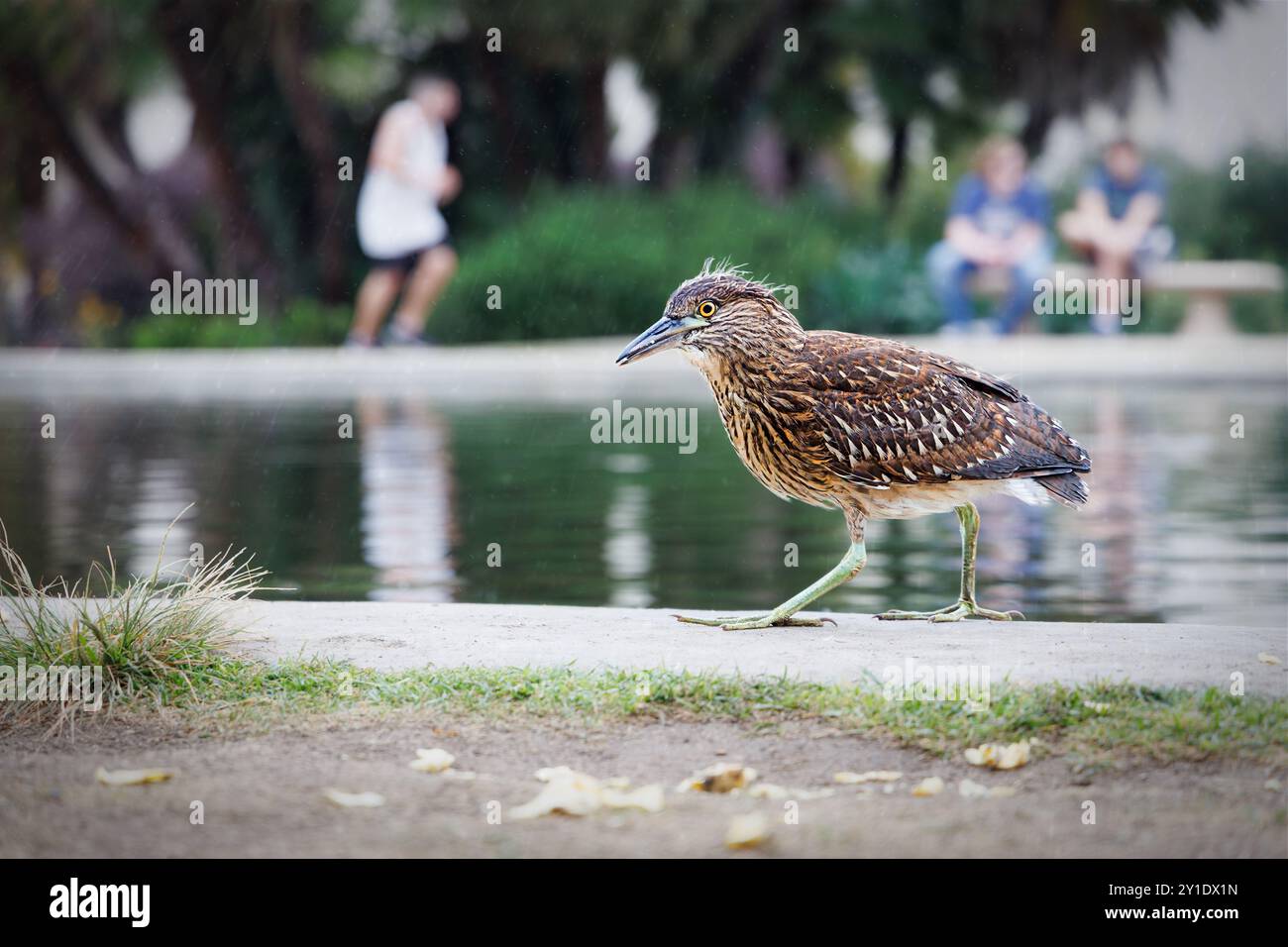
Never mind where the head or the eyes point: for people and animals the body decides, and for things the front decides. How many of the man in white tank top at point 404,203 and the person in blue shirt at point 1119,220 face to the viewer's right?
1

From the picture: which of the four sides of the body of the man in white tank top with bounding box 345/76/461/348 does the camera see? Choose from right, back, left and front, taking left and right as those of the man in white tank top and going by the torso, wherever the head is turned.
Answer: right

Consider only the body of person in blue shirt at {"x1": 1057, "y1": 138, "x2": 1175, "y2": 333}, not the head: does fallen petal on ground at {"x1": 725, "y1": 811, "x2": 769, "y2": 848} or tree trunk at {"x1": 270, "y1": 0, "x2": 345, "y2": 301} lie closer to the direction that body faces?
the fallen petal on ground

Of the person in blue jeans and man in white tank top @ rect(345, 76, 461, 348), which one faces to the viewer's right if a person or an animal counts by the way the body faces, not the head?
the man in white tank top

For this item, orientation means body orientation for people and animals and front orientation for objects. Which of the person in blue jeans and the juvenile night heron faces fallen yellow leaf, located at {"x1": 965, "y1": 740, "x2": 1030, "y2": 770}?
the person in blue jeans

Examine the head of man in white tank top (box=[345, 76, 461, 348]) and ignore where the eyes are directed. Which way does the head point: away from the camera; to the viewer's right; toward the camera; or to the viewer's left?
to the viewer's right

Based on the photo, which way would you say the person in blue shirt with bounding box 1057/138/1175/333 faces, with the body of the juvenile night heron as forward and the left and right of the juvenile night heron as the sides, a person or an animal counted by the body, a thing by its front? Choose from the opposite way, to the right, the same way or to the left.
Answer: to the left

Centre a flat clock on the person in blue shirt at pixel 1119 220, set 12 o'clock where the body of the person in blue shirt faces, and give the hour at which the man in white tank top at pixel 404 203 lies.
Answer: The man in white tank top is roughly at 2 o'clock from the person in blue shirt.

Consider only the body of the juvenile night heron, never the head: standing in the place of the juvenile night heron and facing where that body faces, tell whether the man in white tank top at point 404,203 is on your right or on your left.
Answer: on your right

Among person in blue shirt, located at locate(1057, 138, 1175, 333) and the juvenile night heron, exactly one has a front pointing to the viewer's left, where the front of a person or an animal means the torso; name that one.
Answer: the juvenile night heron

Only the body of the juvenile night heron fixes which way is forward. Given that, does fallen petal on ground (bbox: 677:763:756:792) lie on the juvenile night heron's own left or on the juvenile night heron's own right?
on the juvenile night heron's own left

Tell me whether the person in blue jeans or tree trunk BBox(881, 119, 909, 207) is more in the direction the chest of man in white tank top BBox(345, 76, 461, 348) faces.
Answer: the person in blue jeans

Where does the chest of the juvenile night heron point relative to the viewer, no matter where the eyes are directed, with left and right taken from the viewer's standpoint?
facing to the left of the viewer
